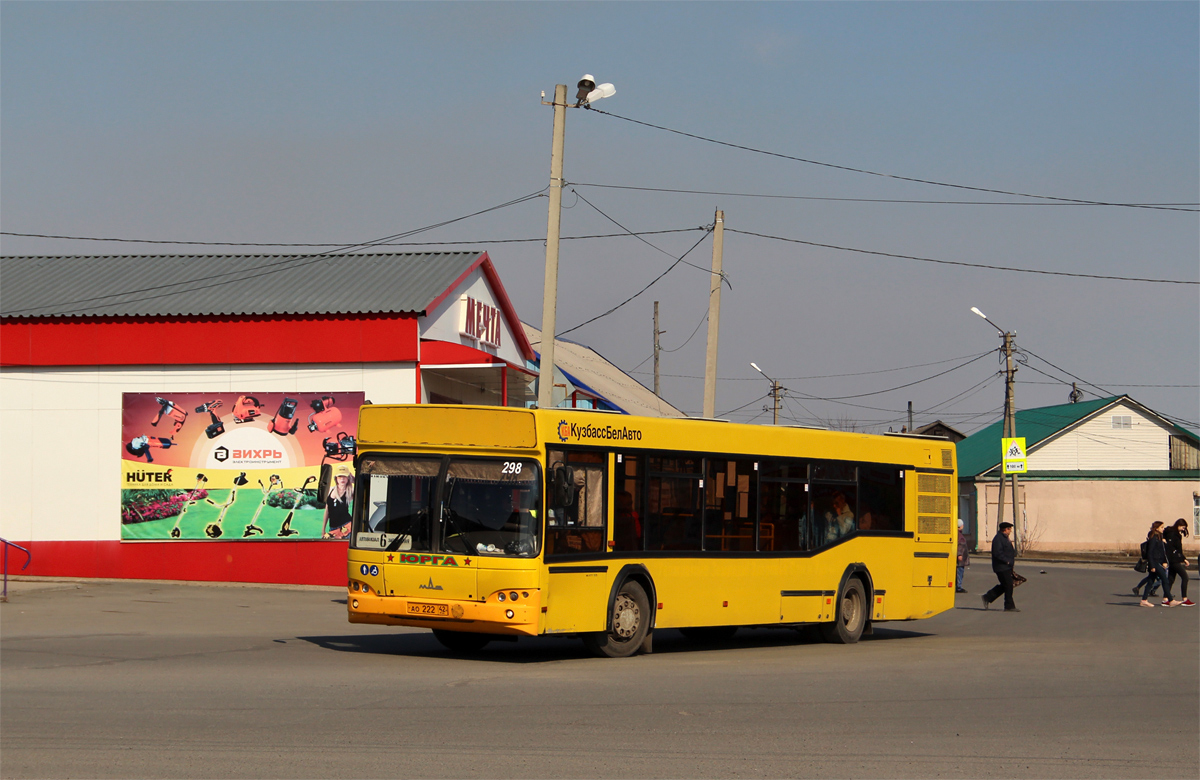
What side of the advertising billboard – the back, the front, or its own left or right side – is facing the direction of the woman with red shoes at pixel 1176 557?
left

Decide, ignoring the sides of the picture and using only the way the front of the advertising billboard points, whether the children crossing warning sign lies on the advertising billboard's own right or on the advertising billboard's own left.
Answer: on the advertising billboard's own left

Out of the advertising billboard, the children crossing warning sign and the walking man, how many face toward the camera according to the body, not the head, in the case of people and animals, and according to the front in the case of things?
2
